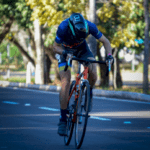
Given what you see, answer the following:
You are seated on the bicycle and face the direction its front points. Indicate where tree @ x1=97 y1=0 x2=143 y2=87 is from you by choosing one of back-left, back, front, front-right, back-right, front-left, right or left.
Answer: back

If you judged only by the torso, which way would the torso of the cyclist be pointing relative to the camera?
toward the camera

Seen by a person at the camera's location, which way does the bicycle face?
facing the viewer

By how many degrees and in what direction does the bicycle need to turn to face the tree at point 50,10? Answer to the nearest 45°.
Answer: approximately 180°

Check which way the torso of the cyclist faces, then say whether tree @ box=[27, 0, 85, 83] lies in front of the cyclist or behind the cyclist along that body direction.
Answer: behind

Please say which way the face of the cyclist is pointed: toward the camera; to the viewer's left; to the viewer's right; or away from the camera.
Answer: toward the camera

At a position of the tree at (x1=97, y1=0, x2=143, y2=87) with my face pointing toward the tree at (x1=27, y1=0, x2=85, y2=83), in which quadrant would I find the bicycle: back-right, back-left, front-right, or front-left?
front-left
